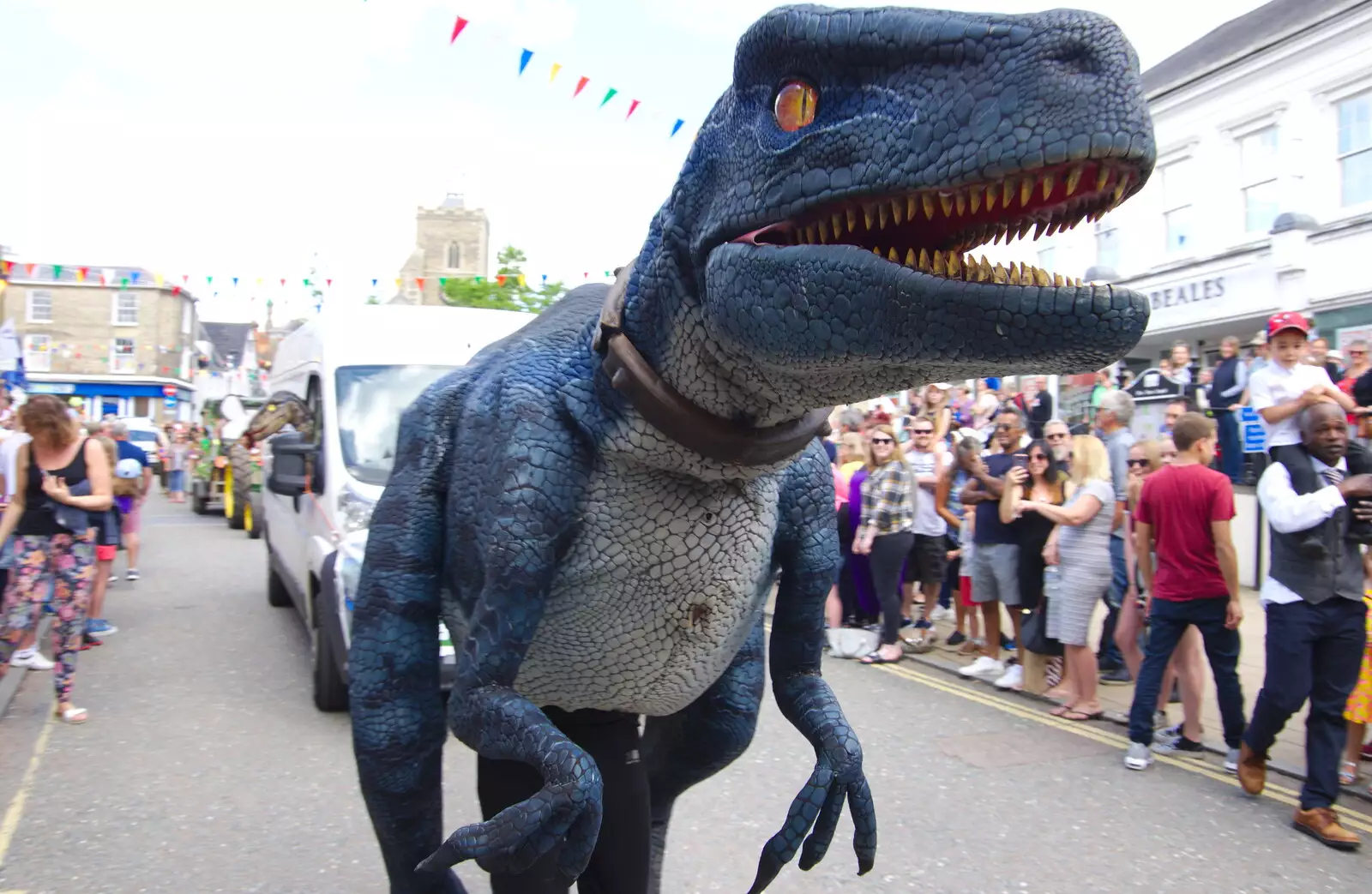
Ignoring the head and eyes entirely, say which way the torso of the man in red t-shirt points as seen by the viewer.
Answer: away from the camera

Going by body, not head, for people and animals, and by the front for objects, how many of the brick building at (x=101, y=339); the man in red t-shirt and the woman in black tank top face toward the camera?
2

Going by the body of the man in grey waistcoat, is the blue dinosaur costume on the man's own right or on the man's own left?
on the man's own right

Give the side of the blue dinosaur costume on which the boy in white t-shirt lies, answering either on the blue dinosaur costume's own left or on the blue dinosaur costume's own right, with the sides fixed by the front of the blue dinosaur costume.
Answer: on the blue dinosaur costume's own left

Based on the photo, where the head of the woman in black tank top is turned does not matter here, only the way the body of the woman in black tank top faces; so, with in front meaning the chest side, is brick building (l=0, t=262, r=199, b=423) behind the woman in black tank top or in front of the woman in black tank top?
behind
